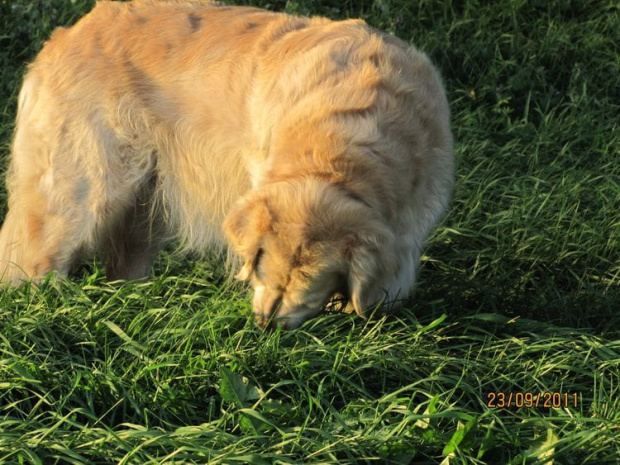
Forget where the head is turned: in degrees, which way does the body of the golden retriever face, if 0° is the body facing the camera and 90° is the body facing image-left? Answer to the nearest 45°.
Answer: approximately 315°
